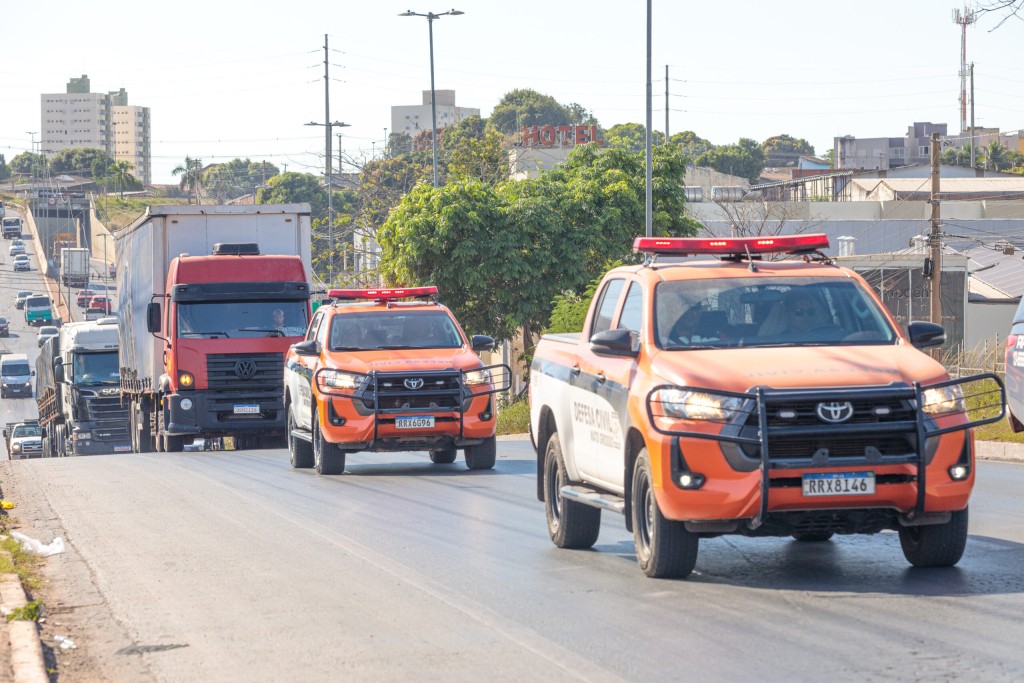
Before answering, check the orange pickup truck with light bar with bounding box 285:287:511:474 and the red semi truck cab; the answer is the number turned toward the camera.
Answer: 2

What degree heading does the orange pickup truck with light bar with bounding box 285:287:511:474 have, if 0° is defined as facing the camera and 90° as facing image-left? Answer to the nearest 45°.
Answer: approximately 0°

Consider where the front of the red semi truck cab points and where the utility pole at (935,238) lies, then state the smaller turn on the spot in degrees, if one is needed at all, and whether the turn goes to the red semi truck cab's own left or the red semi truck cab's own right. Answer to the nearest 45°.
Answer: approximately 135° to the red semi truck cab's own left

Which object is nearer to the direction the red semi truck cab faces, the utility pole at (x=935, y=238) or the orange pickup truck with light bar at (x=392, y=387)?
the orange pickup truck with light bar

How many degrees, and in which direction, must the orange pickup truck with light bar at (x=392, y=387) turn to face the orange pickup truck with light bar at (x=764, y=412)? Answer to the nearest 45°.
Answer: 0° — it already faces it

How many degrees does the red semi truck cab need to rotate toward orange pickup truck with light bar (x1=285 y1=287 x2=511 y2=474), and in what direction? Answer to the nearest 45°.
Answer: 0° — it already faces it

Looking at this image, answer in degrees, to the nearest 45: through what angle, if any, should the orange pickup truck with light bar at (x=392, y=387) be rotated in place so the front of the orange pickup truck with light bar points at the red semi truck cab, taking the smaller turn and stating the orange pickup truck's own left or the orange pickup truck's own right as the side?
approximately 180°

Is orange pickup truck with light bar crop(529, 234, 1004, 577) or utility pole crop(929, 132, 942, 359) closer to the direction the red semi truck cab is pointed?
the orange pickup truck with light bar

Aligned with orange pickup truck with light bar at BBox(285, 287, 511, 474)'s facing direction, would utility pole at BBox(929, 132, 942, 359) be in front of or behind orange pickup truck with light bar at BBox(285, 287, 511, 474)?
behind
